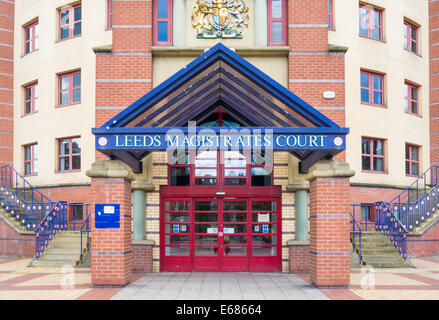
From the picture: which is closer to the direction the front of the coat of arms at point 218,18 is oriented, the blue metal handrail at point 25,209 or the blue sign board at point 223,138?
the blue sign board

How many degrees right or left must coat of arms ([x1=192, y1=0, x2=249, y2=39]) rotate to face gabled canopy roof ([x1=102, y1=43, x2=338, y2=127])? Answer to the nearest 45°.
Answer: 0° — it already faces it

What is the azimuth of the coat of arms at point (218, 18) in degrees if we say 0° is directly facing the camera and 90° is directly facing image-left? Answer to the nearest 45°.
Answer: approximately 0°
